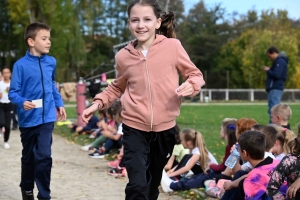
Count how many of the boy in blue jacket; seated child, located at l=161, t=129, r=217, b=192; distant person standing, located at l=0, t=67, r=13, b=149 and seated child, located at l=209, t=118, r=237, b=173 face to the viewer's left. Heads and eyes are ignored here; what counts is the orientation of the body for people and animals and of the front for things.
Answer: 2

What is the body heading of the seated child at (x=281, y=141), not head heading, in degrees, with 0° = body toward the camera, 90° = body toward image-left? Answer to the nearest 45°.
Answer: approximately 90°

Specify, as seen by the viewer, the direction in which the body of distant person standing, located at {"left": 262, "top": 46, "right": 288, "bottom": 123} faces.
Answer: to the viewer's left

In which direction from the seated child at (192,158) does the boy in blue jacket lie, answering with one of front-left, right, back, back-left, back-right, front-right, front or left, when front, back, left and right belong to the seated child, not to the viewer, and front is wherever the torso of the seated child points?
front-left

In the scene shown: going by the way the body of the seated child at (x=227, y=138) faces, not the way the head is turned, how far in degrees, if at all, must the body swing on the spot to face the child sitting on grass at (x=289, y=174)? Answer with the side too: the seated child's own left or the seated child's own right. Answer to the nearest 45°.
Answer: approximately 90° to the seated child's own left

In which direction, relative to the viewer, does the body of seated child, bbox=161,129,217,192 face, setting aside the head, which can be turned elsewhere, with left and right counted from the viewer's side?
facing to the left of the viewer

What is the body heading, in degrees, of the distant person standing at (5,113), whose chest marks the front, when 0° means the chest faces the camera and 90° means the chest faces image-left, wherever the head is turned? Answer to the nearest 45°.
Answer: approximately 0°

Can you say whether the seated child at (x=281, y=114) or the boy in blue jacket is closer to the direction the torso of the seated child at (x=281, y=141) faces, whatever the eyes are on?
the boy in blue jacket

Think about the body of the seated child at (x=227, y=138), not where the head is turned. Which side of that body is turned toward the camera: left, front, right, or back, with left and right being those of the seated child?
left
